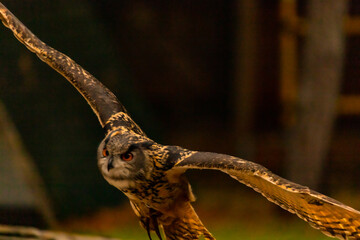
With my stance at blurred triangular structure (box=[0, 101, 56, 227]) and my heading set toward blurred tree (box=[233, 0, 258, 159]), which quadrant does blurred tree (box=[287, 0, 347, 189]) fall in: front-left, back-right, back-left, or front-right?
front-right

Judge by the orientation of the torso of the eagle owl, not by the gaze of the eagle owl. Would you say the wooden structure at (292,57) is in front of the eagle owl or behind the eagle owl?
behind

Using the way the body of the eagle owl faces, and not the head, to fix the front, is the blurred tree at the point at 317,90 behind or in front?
behind

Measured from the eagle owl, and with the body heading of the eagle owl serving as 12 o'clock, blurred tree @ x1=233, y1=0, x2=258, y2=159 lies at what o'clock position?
The blurred tree is roughly at 5 o'clock from the eagle owl.

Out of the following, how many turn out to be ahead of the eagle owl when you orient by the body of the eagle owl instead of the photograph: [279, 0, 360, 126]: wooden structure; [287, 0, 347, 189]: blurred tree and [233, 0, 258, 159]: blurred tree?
0

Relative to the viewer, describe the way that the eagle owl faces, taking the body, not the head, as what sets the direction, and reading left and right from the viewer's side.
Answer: facing the viewer and to the left of the viewer
